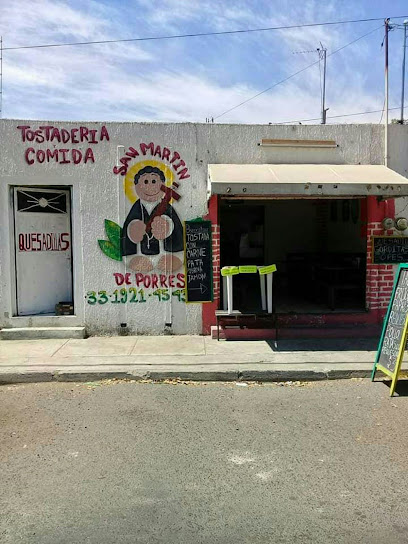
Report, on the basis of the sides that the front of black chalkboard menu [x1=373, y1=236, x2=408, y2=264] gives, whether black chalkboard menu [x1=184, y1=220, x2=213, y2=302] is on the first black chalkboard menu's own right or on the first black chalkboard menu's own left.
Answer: on the first black chalkboard menu's own right

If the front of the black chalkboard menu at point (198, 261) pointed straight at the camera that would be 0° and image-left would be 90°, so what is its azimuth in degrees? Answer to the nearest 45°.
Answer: approximately 0°

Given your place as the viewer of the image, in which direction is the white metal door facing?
facing the viewer

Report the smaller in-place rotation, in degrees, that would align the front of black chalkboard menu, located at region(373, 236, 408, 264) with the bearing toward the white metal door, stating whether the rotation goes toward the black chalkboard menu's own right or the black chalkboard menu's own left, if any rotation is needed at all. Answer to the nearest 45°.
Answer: approximately 90° to the black chalkboard menu's own right

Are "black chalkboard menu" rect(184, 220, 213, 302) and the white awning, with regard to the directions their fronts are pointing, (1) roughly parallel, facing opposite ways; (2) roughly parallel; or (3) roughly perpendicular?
roughly parallel

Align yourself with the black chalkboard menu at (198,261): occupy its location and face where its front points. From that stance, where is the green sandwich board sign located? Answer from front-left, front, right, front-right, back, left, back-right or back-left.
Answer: front-left

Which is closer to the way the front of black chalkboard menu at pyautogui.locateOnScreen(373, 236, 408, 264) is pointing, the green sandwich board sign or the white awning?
the green sandwich board sign

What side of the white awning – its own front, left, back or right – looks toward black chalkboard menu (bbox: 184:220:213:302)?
right

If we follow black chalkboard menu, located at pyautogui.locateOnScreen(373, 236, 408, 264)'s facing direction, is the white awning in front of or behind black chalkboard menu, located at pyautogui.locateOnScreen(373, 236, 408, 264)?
in front

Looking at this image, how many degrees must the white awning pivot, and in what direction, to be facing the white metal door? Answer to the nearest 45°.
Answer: approximately 90° to its right

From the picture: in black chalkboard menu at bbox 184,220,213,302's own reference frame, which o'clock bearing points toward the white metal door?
The white metal door is roughly at 3 o'clock from the black chalkboard menu.

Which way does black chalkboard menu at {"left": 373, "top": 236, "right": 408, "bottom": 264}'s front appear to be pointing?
toward the camera
